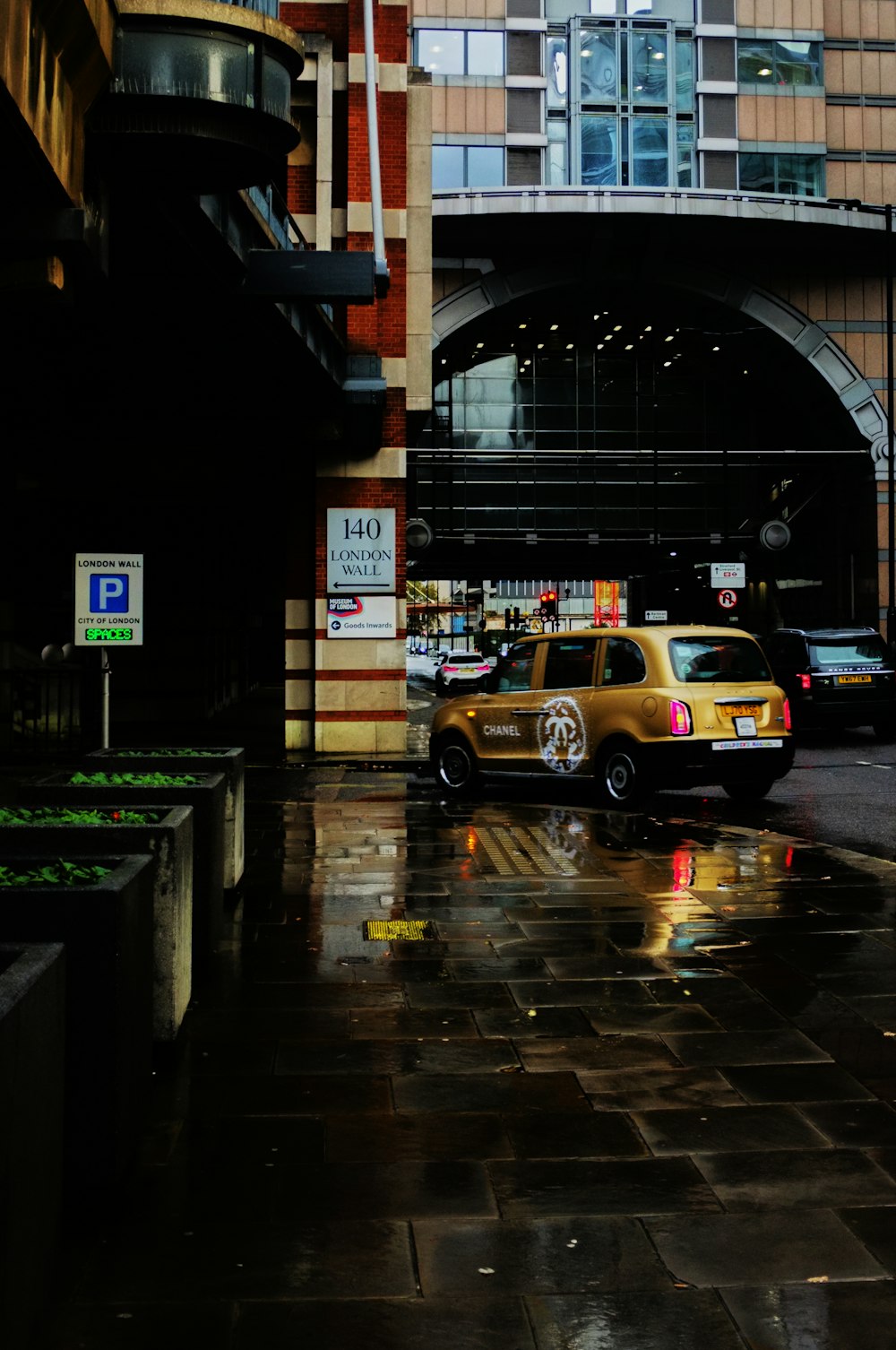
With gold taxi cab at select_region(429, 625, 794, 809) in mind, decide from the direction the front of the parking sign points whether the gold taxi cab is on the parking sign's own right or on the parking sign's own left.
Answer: on the parking sign's own left

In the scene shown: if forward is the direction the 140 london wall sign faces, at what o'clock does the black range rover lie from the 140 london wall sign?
The black range rover is roughly at 9 o'clock from the 140 london wall sign.

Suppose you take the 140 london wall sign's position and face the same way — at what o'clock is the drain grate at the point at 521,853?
The drain grate is roughly at 12 o'clock from the 140 london wall sign.

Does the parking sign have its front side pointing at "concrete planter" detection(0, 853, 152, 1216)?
yes

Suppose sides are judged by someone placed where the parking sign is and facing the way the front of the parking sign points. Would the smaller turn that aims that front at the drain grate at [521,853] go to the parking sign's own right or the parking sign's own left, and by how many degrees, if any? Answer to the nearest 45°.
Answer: approximately 45° to the parking sign's own left

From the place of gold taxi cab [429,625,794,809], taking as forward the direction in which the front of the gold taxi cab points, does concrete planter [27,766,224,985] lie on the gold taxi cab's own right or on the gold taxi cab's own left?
on the gold taxi cab's own left

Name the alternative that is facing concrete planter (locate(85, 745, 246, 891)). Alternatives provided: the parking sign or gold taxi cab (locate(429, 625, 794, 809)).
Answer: the parking sign

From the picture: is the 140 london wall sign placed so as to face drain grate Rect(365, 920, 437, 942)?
yes

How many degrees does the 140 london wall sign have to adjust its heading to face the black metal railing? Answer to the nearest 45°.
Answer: approximately 90° to its right

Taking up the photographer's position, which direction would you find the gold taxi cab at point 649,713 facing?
facing away from the viewer and to the left of the viewer

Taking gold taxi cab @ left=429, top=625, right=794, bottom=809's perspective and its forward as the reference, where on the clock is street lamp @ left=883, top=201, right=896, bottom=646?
The street lamp is roughly at 2 o'clock from the gold taxi cab.

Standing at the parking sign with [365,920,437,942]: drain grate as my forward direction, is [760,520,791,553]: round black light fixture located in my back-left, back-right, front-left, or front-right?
back-left

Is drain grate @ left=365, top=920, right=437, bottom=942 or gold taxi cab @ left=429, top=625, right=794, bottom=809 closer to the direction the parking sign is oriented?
the drain grate

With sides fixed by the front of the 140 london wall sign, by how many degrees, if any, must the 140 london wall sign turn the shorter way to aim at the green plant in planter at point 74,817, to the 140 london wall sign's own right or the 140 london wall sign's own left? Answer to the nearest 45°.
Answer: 0° — it already faces it

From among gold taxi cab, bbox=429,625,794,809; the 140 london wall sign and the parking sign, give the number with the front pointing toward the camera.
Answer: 2

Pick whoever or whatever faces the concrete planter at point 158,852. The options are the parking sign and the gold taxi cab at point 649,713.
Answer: the parking sign
